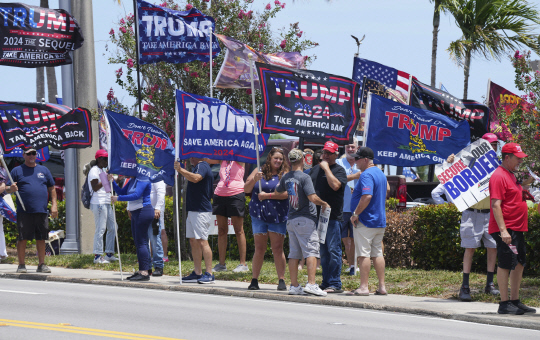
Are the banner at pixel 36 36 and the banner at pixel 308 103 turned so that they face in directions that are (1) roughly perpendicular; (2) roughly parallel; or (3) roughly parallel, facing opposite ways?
roughly parallel

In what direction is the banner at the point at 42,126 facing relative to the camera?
toward the camera

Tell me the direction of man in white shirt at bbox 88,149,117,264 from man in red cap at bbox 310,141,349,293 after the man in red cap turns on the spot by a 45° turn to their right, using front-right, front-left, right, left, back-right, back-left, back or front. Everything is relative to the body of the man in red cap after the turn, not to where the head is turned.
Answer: front-right

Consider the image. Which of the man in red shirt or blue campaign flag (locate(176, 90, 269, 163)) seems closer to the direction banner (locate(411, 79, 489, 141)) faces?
the man in red shirt

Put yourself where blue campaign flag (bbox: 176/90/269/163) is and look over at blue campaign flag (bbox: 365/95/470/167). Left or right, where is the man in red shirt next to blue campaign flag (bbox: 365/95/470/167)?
right

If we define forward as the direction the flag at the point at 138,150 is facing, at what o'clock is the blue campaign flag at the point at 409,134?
The blue campaign flag is roughly at 9 o'clock from the flag.

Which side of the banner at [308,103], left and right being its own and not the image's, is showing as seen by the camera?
front
